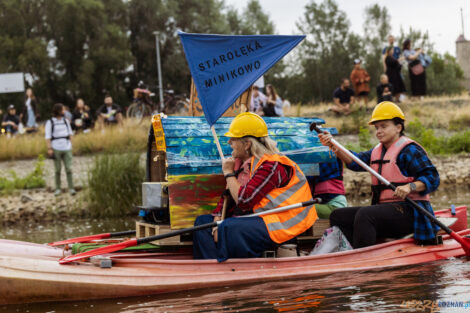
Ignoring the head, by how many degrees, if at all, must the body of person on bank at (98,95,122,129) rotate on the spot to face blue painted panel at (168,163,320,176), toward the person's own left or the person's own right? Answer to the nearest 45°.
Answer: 0° — they already face it

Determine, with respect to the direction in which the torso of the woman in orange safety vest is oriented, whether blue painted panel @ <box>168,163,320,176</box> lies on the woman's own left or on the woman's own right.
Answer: on the woman's own right

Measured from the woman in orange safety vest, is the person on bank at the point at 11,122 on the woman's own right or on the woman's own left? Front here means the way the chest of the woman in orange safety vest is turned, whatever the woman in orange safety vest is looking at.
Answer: on the woman's own right

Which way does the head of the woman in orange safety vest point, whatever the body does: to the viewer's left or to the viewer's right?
to the viewer's left

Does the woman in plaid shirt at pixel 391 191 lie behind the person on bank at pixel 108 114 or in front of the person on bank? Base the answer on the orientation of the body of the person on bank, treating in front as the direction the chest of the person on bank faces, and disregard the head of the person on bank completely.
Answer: in front

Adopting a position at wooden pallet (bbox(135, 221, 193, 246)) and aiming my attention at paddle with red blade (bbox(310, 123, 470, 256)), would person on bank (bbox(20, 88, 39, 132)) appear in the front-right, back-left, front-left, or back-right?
back-left

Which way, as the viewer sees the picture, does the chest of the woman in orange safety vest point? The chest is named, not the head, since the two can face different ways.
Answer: to the viewer's left

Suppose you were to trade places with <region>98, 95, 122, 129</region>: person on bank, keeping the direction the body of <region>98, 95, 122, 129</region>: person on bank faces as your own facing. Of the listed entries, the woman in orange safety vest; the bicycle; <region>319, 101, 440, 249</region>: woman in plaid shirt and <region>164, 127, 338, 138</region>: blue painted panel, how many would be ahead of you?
3

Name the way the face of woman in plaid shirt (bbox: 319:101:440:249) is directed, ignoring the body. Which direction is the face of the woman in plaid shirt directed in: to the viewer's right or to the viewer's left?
to the viewer's left

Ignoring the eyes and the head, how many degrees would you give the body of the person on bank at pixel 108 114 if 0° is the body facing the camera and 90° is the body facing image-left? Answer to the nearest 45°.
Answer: approximately 0°

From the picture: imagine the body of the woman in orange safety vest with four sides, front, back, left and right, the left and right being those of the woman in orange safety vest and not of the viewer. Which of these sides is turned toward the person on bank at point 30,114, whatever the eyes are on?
right
